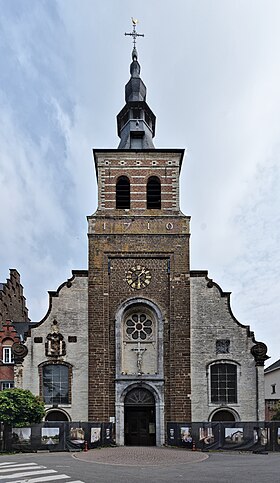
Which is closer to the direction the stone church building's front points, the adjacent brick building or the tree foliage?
the tree foliage

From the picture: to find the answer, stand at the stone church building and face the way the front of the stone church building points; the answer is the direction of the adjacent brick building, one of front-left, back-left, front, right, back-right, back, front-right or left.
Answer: back-right

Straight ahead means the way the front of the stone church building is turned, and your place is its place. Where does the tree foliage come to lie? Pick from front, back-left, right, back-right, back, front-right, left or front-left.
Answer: front-right

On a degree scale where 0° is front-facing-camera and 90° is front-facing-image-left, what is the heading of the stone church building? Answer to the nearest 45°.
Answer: approximately 0°
